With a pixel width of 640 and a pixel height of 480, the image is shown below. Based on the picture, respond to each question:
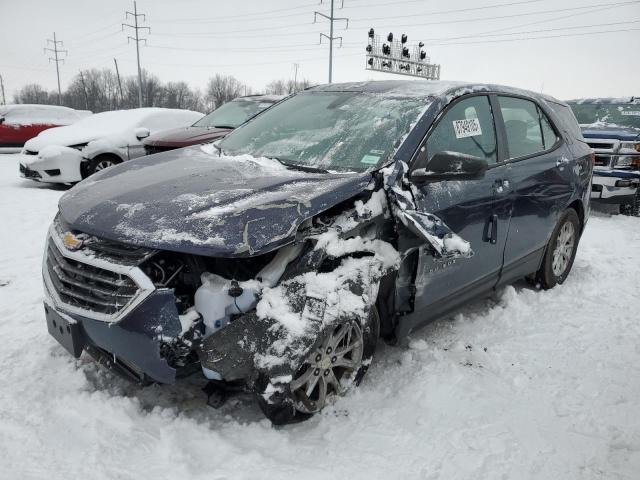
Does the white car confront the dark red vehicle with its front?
no

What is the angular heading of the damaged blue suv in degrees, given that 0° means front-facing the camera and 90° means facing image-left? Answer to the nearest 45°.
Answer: approximately 45°

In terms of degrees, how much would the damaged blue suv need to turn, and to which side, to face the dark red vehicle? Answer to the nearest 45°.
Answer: approximately 135° to its right

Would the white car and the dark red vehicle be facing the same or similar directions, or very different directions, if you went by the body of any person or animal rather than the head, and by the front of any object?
same or similar directions

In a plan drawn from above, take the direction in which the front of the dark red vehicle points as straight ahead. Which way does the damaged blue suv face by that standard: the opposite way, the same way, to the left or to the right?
the same way

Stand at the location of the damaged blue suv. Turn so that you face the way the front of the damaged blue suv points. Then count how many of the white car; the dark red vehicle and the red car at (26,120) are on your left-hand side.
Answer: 0

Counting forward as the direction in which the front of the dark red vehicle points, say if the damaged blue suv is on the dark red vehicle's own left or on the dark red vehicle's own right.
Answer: on the dark red vehicle's own left

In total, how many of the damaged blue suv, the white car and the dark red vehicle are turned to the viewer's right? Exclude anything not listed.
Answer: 0

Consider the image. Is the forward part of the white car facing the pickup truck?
no

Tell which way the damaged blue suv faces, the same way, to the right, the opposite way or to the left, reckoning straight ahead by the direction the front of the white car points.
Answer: the same way

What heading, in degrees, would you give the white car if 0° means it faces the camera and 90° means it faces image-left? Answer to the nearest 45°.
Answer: approximately 45°

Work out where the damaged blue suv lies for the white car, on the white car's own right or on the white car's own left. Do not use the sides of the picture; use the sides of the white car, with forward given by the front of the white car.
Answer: on the white car's own left

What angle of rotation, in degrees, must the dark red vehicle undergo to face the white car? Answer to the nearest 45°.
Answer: approximately 45° to its right

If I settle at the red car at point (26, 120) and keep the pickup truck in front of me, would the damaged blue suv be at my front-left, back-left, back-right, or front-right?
front-right

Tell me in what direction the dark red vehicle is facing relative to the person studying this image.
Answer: facing the viewer and to the left of the viewer

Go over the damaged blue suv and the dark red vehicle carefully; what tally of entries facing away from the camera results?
0
